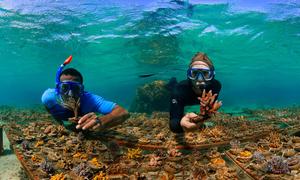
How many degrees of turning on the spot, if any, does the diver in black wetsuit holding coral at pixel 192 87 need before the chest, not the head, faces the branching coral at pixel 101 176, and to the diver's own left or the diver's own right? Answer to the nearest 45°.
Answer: approximately 45° to the diver's own right

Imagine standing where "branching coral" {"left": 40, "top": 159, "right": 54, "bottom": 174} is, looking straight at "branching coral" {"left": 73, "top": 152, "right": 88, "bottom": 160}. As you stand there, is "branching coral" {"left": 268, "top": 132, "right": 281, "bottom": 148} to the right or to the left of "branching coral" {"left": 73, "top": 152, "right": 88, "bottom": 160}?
right

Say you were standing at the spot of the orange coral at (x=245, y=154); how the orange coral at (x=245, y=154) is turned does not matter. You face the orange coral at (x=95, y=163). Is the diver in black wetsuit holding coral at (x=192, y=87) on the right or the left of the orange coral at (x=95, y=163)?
right

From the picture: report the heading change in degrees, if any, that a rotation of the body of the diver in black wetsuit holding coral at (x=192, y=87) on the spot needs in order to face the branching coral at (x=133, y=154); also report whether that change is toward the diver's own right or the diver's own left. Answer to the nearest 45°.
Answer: approximately 45° to the diver's own right

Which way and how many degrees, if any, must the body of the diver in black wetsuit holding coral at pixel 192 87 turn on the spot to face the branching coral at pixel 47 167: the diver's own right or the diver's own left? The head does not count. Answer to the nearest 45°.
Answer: approximately 45° to the diver's own right

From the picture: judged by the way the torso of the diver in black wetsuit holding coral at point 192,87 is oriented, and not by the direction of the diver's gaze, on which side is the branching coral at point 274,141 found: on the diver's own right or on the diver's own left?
on the diver's own left

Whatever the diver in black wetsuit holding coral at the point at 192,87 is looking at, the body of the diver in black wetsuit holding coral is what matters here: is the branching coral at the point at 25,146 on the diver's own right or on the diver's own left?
on the diver's own right

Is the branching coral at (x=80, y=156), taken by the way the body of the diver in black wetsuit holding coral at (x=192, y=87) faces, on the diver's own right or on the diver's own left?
on the diver's own right

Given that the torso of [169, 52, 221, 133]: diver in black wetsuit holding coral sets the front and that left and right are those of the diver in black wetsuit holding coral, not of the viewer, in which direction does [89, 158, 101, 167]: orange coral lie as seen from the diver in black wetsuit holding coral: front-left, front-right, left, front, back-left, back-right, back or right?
front-right

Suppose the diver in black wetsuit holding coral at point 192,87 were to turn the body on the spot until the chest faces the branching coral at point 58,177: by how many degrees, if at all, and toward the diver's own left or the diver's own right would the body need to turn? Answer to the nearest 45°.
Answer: approximately 45° to the diver's own right

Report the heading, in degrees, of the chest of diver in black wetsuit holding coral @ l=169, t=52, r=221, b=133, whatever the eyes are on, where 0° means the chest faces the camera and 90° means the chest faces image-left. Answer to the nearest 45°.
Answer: approximately 0°
